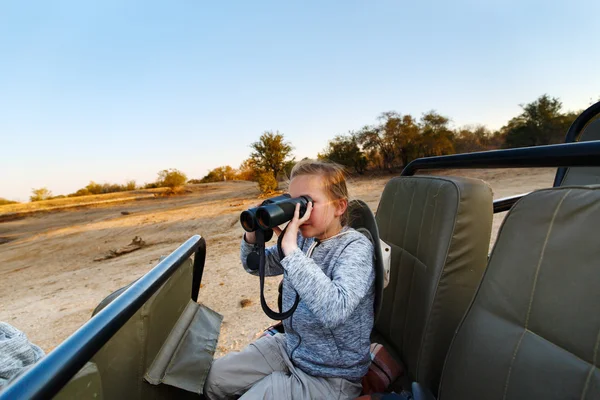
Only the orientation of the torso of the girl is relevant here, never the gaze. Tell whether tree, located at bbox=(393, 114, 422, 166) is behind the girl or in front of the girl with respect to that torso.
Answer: behind

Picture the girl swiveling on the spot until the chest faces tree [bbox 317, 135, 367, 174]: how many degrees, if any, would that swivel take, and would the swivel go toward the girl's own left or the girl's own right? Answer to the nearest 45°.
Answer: approximately 135° to the girl's own right

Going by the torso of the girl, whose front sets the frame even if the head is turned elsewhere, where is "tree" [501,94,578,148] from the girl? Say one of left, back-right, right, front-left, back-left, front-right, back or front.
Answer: back

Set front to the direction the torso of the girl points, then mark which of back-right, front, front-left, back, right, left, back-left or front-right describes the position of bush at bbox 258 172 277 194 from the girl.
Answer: back-right

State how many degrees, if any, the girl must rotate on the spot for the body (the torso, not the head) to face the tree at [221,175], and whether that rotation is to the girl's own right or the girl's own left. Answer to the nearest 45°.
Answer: approximately 135° to the girl's own right

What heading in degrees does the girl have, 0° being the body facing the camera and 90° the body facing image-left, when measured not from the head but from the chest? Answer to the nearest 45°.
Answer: approximately 45°
